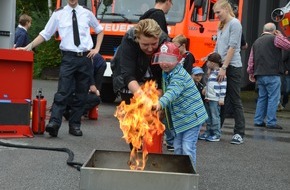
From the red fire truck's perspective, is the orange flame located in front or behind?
in front

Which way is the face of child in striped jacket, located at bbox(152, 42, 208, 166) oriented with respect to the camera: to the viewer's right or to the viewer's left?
to the viewer's left

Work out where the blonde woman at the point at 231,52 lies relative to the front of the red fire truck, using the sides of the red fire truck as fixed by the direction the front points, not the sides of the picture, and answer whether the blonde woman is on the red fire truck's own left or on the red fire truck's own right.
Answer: on the red fire truck's own left

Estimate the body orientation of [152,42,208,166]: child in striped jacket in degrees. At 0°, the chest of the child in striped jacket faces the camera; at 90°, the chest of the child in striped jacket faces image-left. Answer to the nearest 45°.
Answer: approximately 45°
